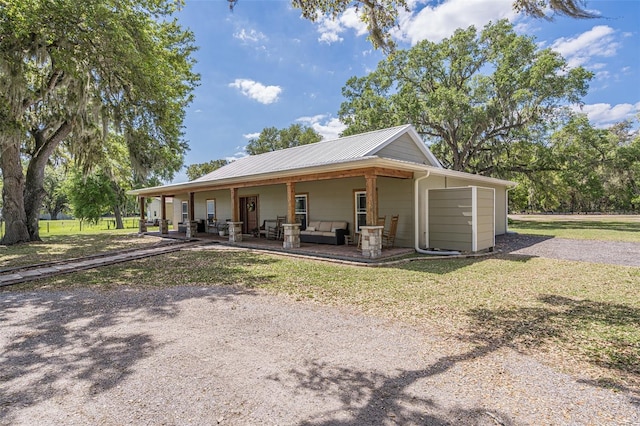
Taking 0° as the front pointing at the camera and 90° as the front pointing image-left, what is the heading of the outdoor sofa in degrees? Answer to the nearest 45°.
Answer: approximately 45°

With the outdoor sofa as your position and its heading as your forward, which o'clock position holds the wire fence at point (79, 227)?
The wire fence is roughly at 3 o'clock from the outdoor sofa.

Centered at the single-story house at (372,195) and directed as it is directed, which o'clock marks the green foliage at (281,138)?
The green foliage is roughly at 4 o'clock from the single-story house.

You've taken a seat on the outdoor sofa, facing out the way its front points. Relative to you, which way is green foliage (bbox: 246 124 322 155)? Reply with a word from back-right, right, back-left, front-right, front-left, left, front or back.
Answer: back-right

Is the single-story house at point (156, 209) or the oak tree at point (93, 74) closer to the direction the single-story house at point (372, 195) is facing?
the oak tree

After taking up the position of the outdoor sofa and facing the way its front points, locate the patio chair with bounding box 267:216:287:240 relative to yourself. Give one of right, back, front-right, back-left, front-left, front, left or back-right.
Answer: right

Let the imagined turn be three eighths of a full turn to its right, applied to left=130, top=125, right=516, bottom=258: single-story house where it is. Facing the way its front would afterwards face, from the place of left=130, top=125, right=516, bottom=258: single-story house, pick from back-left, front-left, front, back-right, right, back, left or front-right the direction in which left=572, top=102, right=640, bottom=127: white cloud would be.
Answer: front-right

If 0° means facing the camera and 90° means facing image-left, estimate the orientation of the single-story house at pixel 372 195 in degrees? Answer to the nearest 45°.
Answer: approximately 45°

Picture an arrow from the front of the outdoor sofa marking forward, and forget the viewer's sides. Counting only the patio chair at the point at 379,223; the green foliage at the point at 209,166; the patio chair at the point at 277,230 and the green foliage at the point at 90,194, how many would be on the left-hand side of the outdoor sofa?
1

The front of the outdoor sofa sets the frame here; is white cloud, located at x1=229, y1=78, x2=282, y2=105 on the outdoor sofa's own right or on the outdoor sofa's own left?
on the outdoor sofa's own right

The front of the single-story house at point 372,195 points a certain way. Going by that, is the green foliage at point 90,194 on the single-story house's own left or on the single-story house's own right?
on the single-story house's own right

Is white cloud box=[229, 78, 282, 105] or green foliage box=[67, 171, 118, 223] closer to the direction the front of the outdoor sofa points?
the green foliage

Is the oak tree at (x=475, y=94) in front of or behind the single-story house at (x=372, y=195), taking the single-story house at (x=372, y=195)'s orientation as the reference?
behind
